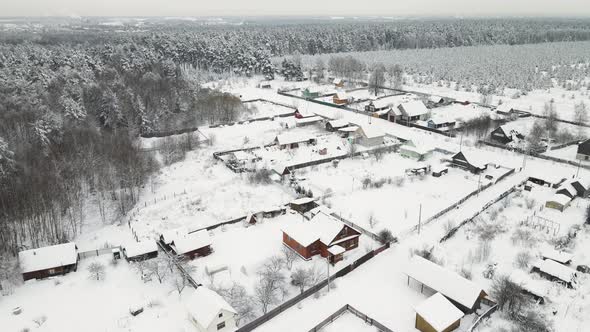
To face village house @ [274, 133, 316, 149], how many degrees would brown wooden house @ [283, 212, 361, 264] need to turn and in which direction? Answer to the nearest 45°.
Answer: approximately 135° to its left

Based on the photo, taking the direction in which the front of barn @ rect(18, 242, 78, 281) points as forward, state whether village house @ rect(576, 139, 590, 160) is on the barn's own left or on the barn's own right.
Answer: on the barn's own left

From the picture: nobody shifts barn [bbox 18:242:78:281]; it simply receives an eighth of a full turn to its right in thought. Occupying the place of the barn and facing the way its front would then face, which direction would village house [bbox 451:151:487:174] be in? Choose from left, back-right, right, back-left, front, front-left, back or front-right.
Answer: back-left

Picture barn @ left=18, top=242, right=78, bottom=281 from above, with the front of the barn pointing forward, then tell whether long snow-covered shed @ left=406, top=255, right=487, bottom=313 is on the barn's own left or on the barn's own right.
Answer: on the barn's own left

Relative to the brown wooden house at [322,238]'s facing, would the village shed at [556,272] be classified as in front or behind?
in front

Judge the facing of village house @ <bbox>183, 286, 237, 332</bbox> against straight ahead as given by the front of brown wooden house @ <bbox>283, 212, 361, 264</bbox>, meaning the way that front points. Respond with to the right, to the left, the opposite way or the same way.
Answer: the same way

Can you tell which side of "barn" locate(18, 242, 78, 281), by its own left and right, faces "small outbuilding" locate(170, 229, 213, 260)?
left

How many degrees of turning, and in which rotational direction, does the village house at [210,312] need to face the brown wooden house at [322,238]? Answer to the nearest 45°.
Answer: approximately 90° to its left

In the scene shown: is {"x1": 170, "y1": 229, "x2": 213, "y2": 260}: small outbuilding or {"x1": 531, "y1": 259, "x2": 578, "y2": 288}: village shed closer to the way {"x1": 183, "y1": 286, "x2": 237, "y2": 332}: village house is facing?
the village shed

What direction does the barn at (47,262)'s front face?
toward the camera

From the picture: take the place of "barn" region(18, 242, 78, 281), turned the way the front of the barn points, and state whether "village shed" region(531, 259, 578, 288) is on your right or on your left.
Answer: on your left

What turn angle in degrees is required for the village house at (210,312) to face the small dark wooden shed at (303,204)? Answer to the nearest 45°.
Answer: approximately 90° to its left

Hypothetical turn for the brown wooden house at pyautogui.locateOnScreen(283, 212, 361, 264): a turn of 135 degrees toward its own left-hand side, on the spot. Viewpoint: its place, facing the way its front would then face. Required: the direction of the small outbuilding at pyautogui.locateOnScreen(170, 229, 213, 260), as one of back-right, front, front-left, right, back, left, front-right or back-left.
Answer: left

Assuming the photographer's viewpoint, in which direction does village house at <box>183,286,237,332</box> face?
facing the viewer and to the right of the viewer
